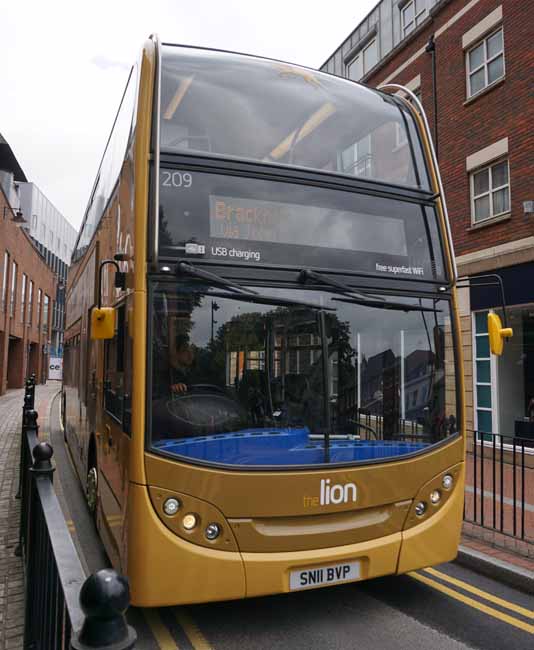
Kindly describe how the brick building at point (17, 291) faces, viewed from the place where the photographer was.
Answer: facing to the right of the viewer

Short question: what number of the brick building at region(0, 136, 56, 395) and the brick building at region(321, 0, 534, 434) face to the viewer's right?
1

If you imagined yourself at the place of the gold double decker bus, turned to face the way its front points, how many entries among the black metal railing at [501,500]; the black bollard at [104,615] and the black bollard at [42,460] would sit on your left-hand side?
1

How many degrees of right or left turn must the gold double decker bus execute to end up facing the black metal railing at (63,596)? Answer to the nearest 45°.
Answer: approximately 45° to its right

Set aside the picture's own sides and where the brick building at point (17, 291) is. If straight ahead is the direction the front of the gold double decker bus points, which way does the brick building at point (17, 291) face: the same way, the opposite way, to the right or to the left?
to the left

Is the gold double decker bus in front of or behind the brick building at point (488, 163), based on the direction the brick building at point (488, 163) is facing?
in front

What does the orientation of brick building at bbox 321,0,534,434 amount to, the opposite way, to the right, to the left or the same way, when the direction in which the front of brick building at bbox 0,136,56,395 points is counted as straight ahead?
the opposite way

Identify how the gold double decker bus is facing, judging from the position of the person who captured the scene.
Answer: facing the viewer and to the right of the viewer

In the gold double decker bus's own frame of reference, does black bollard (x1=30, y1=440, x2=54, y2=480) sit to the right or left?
on its right

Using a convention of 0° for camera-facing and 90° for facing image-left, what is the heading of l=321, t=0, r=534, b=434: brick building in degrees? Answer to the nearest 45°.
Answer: approximately 45°

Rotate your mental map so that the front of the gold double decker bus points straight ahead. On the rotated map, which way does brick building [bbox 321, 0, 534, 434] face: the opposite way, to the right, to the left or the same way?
to the right

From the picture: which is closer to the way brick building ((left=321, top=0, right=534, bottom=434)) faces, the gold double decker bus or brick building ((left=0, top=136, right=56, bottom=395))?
the gold double decker bus

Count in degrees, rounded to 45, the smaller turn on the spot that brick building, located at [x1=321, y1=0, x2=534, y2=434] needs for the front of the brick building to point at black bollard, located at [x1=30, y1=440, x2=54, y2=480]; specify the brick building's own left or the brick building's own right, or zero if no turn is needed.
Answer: approximately 45° to the brick building's own left
